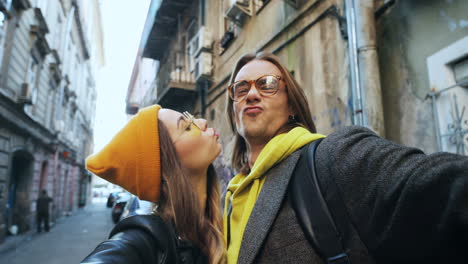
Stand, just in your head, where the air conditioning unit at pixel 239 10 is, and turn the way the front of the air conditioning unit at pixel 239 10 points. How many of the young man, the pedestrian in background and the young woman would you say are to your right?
1

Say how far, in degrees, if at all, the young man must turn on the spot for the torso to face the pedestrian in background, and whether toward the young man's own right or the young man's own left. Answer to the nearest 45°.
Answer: approximately 90° to the young man's own right

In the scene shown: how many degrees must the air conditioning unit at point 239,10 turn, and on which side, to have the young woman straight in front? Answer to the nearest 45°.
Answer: approximately 45° to its left

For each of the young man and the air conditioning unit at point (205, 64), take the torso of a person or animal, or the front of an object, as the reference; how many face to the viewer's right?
0

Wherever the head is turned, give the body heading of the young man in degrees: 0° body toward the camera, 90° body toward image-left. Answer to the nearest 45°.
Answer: approximately 45°

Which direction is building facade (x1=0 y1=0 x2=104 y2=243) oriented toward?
to the viewer's right

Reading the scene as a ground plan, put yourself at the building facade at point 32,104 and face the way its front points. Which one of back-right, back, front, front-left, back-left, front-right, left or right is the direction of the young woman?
right

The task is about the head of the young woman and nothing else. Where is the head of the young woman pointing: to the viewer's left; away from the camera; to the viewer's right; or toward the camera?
to the viewer's right
